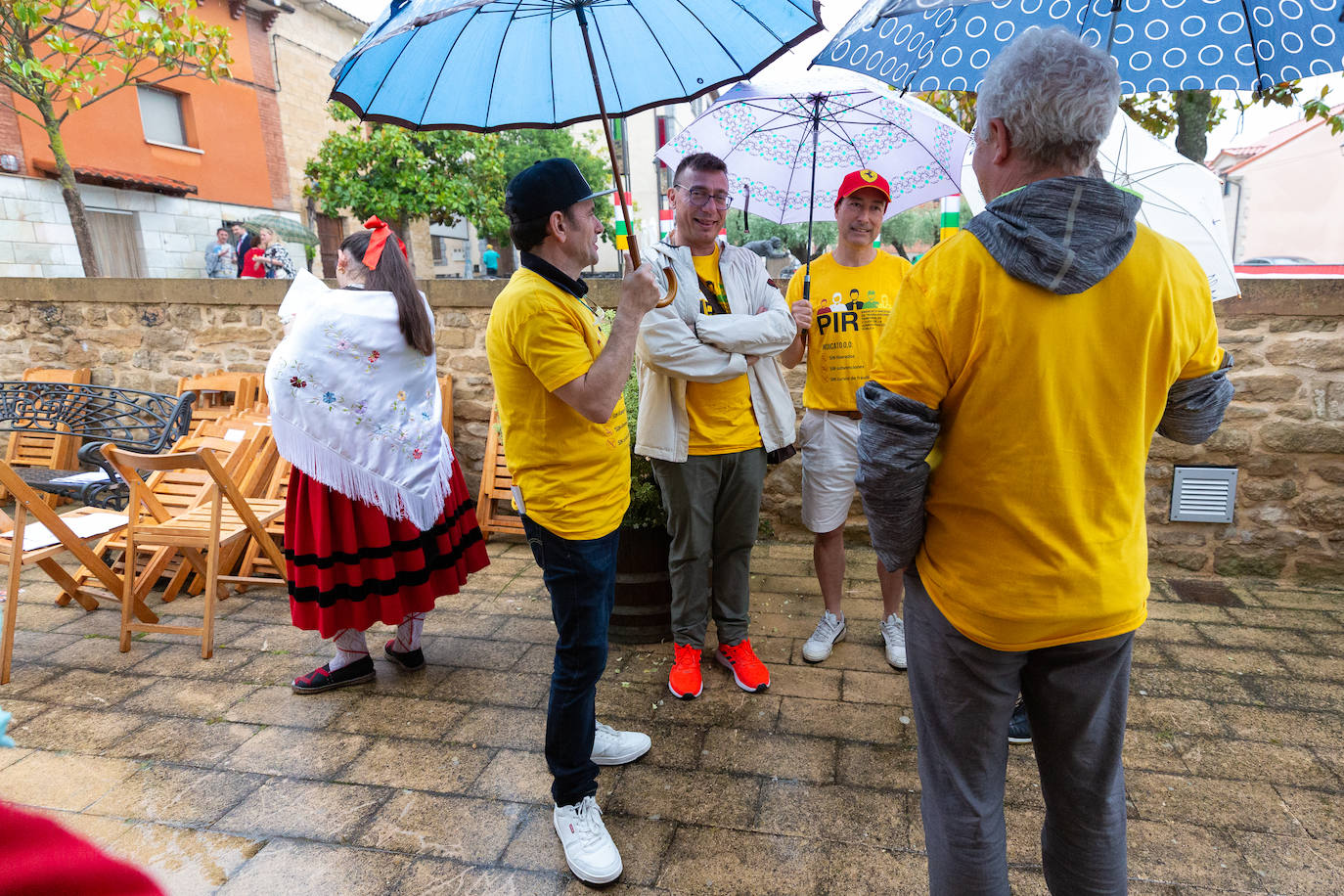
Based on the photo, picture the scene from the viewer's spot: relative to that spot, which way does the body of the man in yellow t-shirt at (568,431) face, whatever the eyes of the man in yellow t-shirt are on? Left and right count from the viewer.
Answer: facing to the right of the viewer

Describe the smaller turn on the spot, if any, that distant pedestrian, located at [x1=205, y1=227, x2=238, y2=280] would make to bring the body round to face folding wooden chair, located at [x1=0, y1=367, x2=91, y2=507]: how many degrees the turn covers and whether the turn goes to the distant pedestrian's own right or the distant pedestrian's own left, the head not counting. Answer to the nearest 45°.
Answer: approximately 45° to the distant pedestrian's own right

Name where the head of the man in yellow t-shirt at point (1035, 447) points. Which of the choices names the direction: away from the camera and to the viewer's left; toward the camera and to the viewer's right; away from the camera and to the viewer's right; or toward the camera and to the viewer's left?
away from the camera and to the viewer's left

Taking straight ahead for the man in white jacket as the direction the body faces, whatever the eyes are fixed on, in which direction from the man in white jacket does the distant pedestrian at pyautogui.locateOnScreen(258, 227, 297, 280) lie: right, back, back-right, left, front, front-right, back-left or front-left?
back-right

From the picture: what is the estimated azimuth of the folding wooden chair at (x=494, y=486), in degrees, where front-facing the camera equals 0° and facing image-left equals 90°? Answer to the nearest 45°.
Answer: approximately 0°

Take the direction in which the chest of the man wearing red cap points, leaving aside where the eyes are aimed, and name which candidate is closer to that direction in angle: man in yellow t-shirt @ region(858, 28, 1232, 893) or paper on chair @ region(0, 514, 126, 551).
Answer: the man in yellow t-shirt

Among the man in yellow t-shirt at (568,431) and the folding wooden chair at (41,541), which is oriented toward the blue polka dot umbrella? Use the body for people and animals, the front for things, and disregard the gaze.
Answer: the man in yellow t-shirt

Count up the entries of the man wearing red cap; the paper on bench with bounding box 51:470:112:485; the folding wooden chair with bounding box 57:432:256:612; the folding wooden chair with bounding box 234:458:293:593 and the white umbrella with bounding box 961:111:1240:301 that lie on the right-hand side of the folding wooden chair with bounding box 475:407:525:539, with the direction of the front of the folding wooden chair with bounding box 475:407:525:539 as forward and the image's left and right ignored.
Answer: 3

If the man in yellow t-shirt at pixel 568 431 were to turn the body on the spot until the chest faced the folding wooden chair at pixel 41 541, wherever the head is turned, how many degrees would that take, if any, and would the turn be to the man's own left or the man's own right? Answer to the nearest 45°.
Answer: approximately 135° to the man's own left

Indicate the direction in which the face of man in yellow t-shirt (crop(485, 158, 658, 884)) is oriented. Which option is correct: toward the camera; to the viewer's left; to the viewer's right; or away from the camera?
to the viewer's right

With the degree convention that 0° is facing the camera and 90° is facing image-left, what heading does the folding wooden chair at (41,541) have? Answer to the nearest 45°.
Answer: approximately 225°
